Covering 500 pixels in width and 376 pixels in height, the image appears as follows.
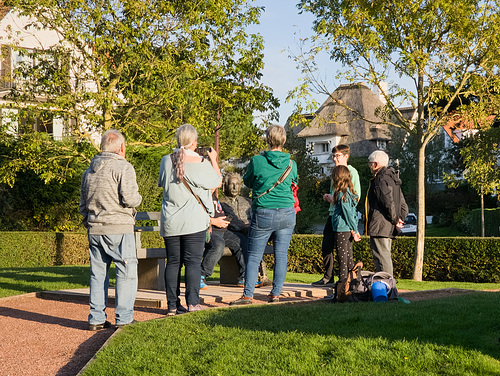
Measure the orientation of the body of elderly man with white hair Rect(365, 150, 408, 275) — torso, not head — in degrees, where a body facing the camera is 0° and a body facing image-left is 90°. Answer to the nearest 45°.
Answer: approximately 90°

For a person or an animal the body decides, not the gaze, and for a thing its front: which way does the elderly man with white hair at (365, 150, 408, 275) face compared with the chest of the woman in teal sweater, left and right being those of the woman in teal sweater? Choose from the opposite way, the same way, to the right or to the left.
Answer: to the left

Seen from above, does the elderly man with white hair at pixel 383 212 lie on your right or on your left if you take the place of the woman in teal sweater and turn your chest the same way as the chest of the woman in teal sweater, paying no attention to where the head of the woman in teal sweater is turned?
on your right

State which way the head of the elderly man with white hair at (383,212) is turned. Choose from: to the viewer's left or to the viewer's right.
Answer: to the viewer's left

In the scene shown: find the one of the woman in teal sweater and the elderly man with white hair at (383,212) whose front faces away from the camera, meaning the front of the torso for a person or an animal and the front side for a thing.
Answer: the woman in teal sweater

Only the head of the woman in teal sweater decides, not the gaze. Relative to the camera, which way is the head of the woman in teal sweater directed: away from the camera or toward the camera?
away from the camera

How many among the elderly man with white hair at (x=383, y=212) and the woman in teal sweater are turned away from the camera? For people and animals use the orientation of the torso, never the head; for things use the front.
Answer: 1

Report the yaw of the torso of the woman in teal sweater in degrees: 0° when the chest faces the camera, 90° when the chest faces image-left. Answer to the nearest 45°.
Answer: approximately 180°

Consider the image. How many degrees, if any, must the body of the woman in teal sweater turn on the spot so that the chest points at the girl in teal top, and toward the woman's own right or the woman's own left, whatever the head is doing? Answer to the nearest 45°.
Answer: approximately 45° to the woman's own right

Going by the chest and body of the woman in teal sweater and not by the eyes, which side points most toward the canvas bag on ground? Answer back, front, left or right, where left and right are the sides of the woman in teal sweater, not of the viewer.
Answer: right
